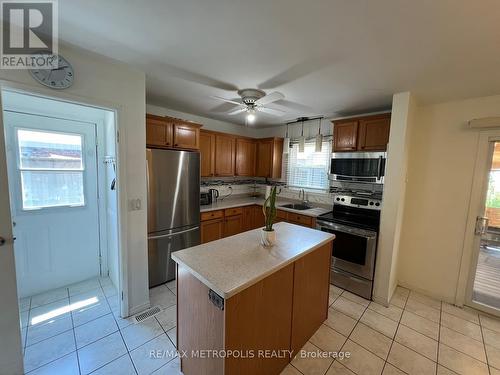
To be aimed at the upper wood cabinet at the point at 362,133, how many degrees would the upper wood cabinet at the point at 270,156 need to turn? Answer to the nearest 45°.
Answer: approximately 90° to its left

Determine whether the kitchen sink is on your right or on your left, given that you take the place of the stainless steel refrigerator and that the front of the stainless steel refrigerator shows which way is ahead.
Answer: on your left

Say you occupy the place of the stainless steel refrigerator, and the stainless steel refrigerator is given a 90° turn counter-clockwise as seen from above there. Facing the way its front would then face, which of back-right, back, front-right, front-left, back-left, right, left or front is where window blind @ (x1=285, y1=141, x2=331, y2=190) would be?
front-right

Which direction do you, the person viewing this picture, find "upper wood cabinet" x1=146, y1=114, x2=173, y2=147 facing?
facing the viewer and to the right of the viewer

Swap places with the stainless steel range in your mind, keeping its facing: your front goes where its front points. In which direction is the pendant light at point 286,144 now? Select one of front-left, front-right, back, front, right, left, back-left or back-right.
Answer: right

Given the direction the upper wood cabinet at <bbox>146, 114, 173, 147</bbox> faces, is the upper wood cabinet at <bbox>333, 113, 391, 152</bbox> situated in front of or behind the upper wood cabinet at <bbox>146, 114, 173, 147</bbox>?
in front

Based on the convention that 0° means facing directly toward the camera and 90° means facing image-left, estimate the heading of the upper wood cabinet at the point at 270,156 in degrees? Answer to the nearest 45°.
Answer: approximately 45°

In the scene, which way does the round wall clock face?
toward the camera

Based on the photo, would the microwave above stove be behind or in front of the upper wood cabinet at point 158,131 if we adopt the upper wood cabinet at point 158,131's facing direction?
in front
